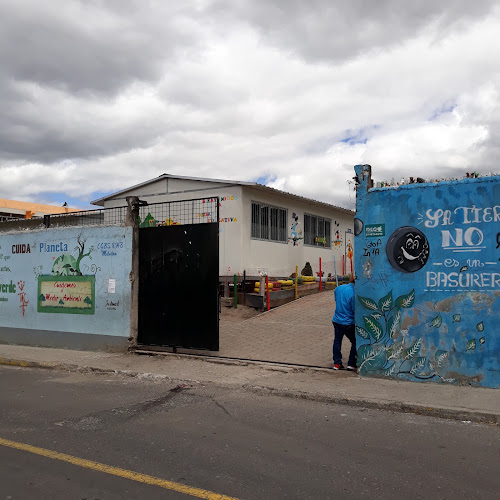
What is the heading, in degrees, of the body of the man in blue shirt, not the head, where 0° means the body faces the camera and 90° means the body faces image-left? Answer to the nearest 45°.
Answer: approximately 225°

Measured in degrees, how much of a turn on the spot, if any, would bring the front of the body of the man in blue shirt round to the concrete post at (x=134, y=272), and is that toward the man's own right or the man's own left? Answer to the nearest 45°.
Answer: approximately 135° to the man's own left

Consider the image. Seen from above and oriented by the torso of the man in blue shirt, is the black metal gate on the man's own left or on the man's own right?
on the man's own left
